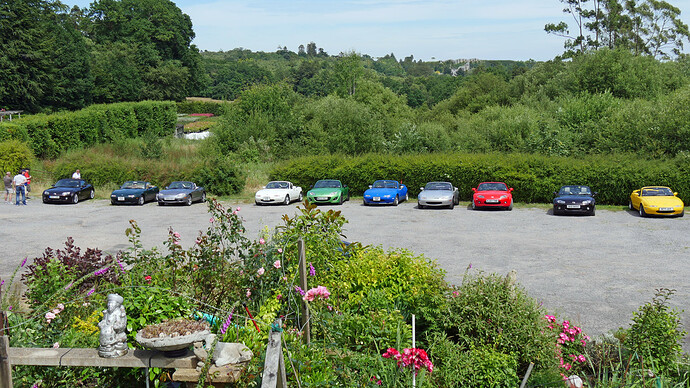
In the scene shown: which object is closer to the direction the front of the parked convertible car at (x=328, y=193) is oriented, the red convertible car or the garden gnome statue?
the garden gnome statue

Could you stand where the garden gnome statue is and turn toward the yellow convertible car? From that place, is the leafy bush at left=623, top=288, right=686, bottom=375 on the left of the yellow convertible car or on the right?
right

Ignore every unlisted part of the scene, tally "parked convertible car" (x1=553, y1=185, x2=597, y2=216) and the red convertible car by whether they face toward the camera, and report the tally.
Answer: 2

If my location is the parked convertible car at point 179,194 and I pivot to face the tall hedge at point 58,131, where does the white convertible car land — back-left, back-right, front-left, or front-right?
back-right

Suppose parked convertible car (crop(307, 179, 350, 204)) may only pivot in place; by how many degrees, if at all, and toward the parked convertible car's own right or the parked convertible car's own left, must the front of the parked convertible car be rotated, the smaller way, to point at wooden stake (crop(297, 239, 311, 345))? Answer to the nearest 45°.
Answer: approximately 45° to the parked convertible car's own left

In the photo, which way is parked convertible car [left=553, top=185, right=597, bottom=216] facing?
toward the camera

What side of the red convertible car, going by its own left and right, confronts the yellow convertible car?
left

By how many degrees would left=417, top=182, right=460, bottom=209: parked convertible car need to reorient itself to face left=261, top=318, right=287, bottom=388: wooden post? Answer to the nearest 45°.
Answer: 0° — it already faces it

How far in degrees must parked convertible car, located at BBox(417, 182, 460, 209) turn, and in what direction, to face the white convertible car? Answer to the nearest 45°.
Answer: approximately 90° to its right

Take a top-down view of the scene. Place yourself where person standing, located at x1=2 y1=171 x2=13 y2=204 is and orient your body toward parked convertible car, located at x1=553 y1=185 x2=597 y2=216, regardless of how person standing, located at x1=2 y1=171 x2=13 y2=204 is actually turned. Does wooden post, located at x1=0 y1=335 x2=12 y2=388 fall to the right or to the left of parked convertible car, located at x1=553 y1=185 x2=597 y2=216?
right

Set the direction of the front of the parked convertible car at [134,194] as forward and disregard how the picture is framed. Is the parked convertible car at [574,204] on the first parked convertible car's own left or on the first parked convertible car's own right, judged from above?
on the first parked convertible car's own left

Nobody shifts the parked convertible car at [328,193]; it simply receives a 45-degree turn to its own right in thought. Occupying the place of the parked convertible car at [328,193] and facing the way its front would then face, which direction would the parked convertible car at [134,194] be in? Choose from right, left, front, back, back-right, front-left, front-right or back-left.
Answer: front

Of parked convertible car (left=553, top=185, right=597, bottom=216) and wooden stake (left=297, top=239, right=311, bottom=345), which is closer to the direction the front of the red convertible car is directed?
the wooden stake

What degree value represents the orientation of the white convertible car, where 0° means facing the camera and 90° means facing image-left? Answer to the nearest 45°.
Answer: approximately 45°

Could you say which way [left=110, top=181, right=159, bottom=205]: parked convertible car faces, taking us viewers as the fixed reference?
facing the viewer and to the left of the viewer

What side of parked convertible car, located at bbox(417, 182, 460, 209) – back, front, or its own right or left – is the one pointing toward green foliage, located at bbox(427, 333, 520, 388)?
front

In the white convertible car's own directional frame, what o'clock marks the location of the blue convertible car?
The blue convertible car is roughly at 8 o'clock from the white convertible car.

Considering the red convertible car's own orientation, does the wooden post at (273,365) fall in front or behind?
in front

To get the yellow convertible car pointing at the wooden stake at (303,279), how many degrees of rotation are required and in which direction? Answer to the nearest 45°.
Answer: approximately 45° to its right

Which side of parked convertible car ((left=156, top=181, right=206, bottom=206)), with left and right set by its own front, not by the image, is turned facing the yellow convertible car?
left
